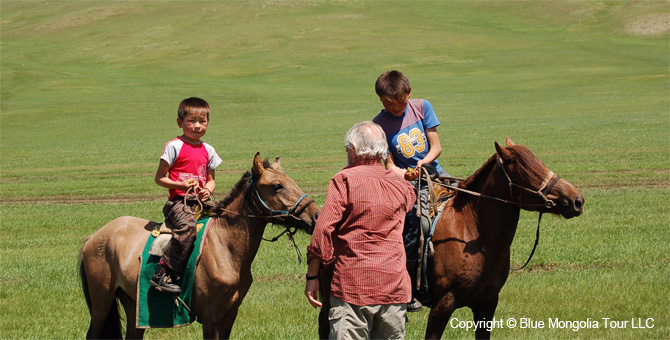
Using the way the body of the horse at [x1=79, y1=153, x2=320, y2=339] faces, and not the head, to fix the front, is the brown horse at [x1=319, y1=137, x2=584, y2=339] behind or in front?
in front

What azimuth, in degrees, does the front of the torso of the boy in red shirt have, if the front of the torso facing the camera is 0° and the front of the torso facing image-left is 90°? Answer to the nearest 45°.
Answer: approximately 315°

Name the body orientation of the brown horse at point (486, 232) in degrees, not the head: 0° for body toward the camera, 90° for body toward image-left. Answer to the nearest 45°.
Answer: approximately 315°

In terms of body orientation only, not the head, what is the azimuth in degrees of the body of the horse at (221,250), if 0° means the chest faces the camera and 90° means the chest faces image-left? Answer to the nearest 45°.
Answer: approximately 315°

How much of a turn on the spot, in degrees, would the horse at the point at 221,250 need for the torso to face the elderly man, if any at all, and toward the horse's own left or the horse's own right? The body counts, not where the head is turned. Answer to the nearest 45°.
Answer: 0° — it already faces them

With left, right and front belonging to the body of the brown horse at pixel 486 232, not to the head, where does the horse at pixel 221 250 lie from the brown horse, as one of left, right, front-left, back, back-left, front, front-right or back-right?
back-right

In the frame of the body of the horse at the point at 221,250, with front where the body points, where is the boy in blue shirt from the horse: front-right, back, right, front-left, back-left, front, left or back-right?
front-left

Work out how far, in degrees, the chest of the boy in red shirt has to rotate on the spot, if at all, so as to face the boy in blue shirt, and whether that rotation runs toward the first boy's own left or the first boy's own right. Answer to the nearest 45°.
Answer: approximately 45° to the first boy's own left

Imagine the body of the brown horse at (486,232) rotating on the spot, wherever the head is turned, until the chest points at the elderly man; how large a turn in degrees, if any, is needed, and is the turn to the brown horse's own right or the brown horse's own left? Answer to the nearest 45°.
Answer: approximately 90° to the brown horse's own right

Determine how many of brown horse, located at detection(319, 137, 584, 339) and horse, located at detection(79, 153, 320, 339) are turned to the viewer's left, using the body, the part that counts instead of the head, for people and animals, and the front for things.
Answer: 0

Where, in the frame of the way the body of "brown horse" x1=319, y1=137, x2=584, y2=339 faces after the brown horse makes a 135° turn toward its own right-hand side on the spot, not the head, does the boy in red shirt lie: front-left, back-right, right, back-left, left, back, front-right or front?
front
